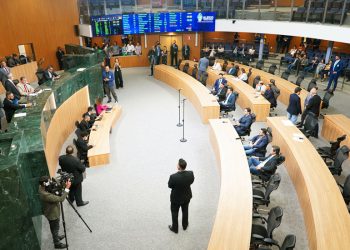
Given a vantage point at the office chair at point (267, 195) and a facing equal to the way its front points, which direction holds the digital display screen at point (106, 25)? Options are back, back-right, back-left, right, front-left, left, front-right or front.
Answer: front-right

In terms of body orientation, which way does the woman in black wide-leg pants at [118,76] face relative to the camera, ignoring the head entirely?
toward the camera

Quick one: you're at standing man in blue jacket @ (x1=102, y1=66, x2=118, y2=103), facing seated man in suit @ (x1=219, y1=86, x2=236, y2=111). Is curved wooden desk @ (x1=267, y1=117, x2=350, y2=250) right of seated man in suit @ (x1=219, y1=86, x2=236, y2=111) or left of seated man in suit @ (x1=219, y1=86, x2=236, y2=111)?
right

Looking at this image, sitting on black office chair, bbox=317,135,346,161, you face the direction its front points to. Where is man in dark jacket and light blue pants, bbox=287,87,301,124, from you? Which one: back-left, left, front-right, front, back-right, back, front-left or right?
front-right

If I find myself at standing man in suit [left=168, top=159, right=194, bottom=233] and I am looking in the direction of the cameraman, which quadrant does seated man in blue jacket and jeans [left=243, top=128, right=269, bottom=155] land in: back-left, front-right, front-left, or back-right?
back-right

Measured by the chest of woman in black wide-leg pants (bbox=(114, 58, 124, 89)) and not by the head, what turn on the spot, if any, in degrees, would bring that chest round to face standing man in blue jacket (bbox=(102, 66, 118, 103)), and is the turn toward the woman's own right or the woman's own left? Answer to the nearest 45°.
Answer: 0° — they already face them

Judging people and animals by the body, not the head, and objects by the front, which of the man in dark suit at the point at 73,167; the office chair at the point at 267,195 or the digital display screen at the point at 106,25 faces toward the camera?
the digital display screen

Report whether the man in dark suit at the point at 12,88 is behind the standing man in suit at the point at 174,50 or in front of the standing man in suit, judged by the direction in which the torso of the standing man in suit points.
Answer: in front

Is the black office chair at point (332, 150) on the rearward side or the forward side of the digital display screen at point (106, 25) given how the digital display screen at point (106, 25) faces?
on the forward side

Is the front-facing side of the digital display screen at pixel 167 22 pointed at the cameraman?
yes

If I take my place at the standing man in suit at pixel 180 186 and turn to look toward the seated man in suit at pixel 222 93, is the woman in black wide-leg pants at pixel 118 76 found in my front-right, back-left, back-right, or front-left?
front-left

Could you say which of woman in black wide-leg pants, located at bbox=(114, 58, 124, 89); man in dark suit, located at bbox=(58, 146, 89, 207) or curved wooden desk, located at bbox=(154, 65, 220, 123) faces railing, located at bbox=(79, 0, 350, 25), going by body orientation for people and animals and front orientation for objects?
the man in dark suit

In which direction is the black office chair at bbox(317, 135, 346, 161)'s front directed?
to the viewer's left
